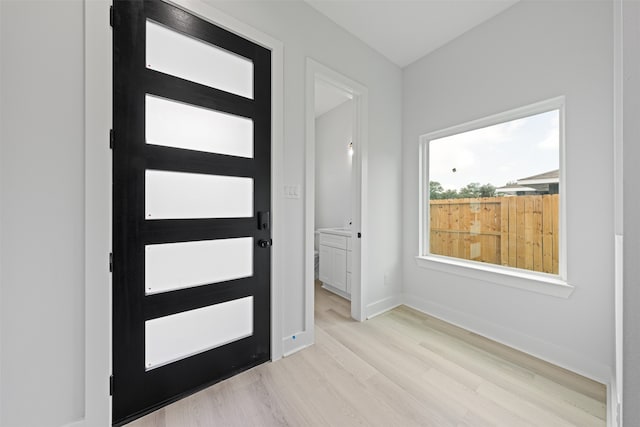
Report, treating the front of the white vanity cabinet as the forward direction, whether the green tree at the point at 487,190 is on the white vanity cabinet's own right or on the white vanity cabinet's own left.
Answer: on the white vanity cabinet's own left

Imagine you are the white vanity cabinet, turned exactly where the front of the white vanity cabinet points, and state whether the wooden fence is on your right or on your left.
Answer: on your left

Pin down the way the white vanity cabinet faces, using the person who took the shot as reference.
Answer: facing the viewer and to the left of the viewer

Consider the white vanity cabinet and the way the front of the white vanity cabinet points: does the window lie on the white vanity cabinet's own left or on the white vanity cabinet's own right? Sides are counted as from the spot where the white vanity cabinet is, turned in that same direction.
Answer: on the white vanity cabinet's own left

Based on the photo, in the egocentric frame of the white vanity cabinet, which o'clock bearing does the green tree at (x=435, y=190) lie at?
The green tree is roughly at 8 o'clock from the white vanity cabinet.

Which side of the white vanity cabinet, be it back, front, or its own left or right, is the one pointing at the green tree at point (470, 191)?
back
